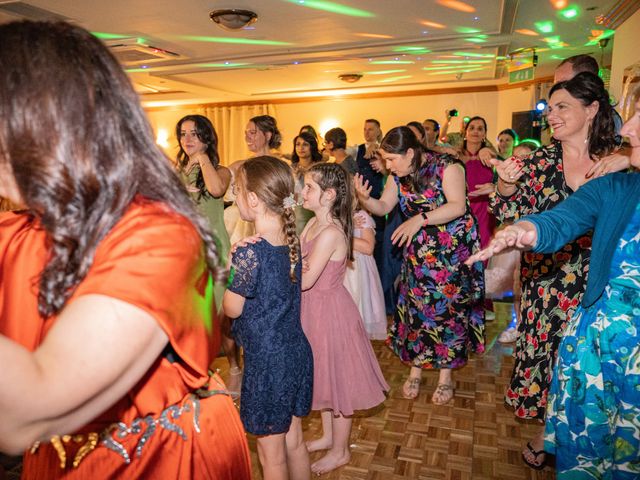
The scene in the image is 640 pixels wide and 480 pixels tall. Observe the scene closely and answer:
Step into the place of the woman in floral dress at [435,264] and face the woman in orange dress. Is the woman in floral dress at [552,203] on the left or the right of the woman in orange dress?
left

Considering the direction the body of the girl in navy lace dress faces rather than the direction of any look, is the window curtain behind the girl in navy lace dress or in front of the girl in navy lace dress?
in front

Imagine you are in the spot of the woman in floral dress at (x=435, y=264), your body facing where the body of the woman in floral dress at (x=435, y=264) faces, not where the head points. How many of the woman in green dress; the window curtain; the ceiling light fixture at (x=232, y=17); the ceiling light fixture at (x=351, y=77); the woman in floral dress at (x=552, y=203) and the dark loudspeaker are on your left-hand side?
1

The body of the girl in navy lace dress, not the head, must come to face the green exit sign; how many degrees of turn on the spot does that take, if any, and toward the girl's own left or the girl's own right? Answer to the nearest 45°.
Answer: approximately 90° to the girl's own right

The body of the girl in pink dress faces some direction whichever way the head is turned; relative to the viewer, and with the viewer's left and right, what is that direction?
facing to the left of the viewer

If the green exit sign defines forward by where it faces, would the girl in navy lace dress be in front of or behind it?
in front

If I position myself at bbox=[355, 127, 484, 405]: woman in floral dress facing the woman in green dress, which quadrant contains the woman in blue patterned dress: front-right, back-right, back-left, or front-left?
back-left

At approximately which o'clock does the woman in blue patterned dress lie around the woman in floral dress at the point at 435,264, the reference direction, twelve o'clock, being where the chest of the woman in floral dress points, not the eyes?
The woman in blue patterned dress is roughly at 10 o'clock from the woman in floral dress.

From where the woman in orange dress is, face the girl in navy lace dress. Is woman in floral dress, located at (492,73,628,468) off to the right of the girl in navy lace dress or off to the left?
right

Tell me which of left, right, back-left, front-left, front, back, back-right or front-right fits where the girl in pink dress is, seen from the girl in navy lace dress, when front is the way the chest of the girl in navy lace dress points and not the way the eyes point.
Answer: right

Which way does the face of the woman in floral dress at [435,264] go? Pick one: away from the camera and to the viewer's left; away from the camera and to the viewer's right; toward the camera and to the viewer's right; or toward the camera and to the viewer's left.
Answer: toward the camera and to the viewer's left

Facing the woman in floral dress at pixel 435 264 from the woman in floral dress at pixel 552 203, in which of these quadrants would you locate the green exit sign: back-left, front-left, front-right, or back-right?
front-right

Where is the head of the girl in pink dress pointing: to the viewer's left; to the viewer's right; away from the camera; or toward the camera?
to the viewer's left
